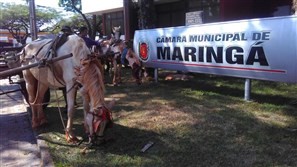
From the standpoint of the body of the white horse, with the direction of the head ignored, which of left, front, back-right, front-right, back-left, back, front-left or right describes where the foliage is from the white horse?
back-left

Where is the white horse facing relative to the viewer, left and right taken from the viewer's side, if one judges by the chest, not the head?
facing the viewer and to the right of the viewer

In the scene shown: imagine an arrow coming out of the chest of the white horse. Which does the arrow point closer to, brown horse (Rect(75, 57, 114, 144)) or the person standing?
the brown horse

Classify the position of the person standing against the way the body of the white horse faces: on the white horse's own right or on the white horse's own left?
on the white horse's own left

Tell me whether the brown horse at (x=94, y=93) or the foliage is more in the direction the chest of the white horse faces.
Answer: the brown horse

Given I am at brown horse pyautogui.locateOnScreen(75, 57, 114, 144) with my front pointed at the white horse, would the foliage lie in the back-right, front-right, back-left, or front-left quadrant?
front-right

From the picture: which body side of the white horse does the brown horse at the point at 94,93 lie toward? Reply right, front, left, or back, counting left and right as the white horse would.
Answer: front

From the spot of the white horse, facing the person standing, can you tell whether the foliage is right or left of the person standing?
left
